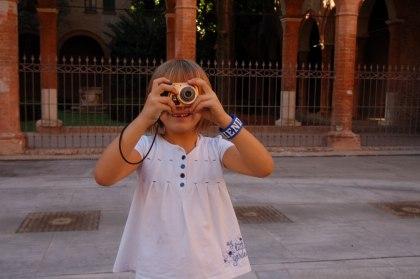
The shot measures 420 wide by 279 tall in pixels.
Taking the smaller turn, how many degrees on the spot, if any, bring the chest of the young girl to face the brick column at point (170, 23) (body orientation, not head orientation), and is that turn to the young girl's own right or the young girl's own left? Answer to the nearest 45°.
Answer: approximately 180°

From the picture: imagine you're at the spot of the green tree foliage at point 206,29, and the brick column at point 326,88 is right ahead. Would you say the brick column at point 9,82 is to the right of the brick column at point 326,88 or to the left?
right

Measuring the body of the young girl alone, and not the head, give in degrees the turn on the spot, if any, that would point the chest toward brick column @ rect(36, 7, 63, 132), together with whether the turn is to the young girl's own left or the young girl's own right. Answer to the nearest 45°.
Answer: approximately 180°

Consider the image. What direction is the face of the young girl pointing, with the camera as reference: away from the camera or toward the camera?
toward the camera

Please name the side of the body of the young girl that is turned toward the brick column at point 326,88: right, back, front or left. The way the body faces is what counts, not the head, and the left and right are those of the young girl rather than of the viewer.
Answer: back

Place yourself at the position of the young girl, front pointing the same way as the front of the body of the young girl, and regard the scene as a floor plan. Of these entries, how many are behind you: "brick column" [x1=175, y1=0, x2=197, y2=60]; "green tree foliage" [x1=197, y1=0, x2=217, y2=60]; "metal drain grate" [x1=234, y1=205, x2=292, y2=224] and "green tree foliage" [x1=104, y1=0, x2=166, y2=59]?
4

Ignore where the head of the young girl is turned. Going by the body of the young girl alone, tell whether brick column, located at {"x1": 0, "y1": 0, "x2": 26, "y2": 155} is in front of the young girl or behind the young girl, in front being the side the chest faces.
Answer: behind

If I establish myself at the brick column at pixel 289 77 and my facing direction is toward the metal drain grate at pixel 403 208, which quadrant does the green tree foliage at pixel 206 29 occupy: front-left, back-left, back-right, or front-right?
back-right

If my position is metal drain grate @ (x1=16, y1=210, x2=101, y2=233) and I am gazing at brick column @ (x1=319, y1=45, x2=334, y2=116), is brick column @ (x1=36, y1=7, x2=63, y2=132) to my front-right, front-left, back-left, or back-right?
front-left

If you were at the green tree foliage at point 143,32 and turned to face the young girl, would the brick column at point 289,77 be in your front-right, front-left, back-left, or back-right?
front-left

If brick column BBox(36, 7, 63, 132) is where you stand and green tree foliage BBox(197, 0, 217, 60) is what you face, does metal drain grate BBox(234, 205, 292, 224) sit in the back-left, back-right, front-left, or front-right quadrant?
back-right

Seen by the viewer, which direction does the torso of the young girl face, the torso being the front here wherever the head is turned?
toward the camera

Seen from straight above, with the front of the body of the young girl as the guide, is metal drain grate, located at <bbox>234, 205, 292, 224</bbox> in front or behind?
behind

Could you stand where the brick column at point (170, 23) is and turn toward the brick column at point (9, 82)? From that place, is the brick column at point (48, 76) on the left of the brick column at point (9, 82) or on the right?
right

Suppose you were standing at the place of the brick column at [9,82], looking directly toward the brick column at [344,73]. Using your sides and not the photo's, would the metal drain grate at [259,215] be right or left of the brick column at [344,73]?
right

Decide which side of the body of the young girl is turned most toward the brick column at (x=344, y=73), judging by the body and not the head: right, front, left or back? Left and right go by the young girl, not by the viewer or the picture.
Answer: back
